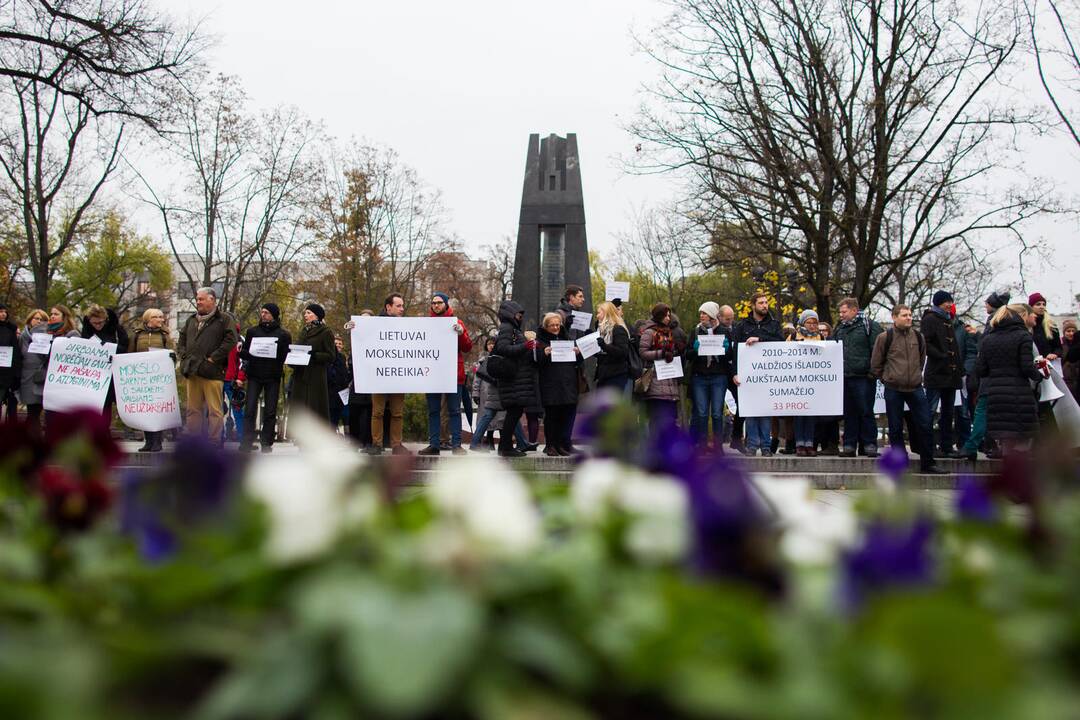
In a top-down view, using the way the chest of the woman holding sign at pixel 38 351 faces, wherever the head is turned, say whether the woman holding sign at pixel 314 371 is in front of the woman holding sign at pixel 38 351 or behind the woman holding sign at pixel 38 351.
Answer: in front

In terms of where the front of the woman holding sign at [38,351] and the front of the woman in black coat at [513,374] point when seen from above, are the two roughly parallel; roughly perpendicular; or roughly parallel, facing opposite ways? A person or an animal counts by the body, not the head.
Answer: roughly parallel

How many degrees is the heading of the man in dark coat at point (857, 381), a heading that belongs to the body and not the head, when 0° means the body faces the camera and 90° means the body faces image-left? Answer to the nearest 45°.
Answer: approximately 45°

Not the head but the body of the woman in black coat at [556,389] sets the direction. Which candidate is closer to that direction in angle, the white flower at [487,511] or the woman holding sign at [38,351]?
the white flower

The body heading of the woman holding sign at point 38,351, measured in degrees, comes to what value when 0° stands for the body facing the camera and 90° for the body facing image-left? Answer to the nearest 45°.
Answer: approximately 315°

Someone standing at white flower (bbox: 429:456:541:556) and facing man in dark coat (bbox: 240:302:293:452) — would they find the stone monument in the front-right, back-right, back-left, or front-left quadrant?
front-right

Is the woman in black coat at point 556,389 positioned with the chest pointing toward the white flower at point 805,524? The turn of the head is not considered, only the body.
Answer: yes

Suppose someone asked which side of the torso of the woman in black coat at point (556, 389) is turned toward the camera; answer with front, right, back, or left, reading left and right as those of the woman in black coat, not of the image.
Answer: front
